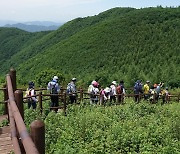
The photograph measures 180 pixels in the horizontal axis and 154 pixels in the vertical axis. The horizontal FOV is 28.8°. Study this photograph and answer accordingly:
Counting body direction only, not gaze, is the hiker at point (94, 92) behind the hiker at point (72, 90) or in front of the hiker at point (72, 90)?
in front

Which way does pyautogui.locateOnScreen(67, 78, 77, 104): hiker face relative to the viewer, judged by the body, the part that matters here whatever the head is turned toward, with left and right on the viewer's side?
facing away from the viewer and to the right of the viewer
